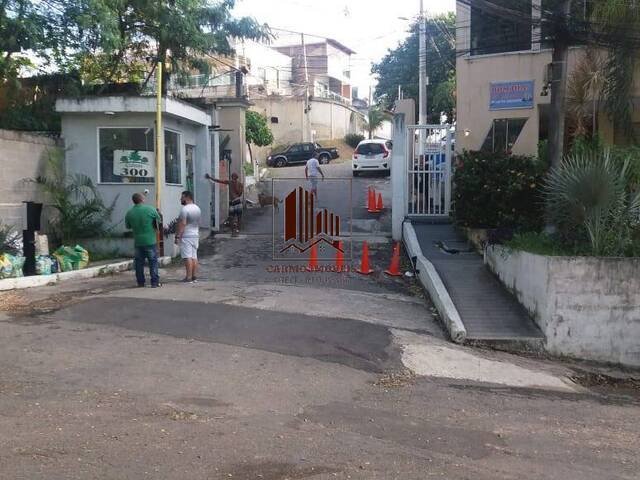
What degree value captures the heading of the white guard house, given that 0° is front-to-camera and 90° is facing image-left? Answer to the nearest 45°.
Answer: approximately 0°

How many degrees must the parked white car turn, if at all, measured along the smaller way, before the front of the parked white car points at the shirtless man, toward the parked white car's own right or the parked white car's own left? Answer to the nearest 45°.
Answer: approximately 180°

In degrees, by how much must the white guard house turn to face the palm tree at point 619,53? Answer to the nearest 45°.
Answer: approximately 45° to its left

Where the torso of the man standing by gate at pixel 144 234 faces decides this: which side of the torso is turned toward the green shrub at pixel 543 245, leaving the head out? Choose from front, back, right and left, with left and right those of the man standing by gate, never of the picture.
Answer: right

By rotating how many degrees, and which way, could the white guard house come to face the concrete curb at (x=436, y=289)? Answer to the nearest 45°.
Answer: approximately 45° to its left

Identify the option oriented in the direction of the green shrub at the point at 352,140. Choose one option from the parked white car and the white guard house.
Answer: the parked white car

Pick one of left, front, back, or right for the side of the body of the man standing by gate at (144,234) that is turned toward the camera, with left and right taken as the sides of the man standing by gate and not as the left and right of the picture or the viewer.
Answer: back

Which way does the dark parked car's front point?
to the viewer's left

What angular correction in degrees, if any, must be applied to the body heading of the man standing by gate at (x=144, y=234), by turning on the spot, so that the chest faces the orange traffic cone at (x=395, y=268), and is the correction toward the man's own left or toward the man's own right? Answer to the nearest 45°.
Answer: approximately 90° to the man's own right

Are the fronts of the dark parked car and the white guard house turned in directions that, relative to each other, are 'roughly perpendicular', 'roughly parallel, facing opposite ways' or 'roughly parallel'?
roughly perpendicular

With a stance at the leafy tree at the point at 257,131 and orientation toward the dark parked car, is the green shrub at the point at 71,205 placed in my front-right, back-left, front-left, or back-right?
back-right

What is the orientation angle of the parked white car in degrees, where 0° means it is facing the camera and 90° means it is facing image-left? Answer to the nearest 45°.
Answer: approximately 180°
